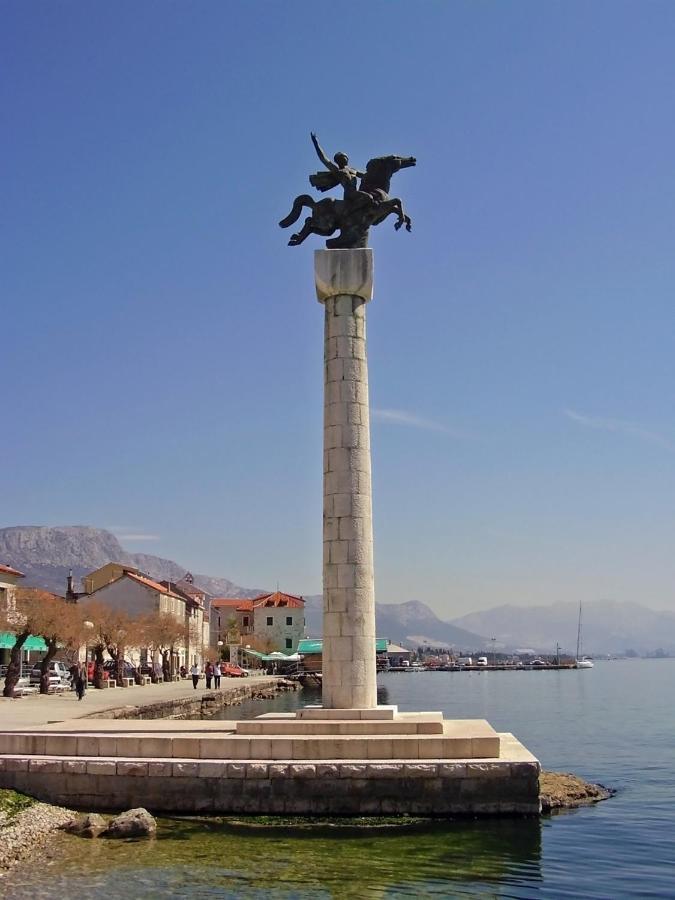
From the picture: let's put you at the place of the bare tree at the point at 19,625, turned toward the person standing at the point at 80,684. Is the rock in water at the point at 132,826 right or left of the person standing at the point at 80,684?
right

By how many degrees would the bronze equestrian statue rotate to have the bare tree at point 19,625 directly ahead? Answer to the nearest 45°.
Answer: approximately 135° to its left

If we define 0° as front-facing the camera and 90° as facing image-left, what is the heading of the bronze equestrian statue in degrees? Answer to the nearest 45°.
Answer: approximately 270°
